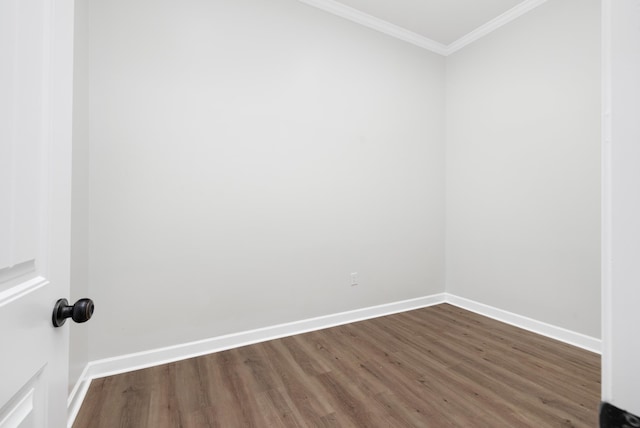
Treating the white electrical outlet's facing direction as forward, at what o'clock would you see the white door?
The white door is roughly at 2 o'clock from the white electrical outlet.

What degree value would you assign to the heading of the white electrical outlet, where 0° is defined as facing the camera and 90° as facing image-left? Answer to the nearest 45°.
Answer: approximately 315°
